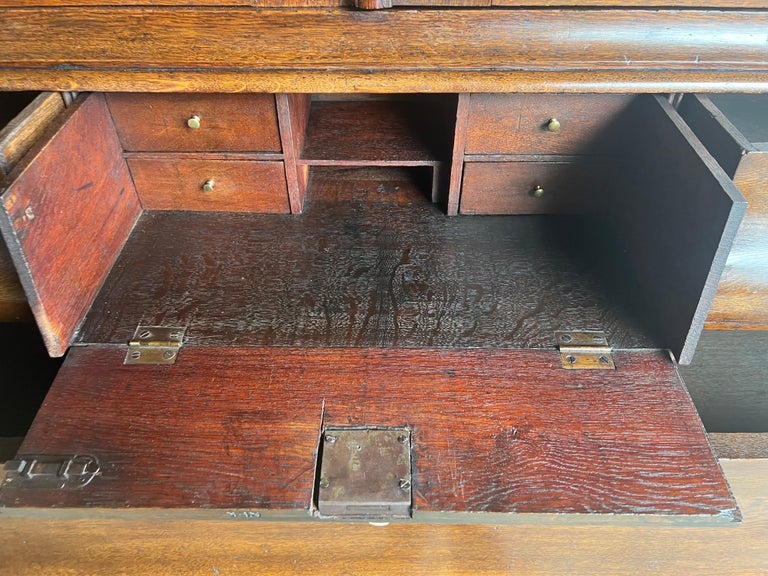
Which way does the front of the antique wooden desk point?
toward the camera
